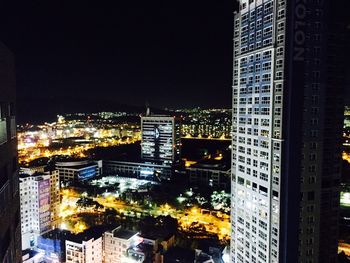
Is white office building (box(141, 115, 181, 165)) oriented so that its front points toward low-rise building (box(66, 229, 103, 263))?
yes

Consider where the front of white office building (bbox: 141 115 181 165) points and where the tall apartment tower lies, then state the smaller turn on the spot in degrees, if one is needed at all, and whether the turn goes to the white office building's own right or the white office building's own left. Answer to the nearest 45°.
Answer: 0° — it already faces it

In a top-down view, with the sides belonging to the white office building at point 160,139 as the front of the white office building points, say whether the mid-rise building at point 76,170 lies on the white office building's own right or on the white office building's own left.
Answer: on the white office building's own right

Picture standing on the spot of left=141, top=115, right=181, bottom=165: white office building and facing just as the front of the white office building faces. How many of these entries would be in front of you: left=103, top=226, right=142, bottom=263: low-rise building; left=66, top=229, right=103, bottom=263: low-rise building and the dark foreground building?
3

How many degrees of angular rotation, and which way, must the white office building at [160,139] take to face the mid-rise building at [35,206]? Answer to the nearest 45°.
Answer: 0° — it already faces it

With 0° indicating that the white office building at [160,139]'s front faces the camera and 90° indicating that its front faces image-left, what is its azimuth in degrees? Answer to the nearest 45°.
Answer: approximately 0°

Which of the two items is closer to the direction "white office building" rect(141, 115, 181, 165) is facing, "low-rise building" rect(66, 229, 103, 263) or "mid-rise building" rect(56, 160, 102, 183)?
the low-rise building

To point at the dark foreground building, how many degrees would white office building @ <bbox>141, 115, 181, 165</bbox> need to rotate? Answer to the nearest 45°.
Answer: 0° — it already faces it

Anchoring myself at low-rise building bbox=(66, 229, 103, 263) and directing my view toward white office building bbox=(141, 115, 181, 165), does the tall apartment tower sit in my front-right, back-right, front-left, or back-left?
back-right

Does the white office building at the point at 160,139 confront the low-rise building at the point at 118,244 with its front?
yes

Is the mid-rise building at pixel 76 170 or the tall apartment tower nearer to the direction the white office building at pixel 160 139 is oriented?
the tall apartment tower
